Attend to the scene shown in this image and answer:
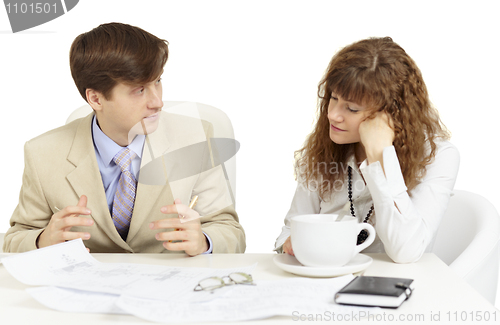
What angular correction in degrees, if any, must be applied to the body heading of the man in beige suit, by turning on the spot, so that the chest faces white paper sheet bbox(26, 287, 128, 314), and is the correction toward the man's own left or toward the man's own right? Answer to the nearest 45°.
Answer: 0° — they already face it

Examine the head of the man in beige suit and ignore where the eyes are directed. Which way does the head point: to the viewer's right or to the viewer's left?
to the viewer's right

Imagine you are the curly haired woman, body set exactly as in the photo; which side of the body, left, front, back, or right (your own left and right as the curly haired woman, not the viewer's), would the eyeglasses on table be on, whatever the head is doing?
front

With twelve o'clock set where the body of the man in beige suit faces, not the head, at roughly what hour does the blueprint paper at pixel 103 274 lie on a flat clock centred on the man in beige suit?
The blueprint paper is roughly at 12 o'clock from the man in beige suit.

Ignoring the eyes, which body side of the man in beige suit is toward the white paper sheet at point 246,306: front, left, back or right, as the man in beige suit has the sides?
front

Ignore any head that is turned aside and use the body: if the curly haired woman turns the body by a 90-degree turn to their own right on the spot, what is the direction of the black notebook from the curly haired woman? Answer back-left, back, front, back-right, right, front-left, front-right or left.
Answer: back-left

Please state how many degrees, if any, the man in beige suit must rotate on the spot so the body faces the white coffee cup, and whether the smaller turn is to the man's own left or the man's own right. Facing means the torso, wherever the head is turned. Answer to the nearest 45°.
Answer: approximately 45° to the man's own left

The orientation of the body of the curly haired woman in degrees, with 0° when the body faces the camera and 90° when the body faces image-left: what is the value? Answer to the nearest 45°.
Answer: approximately 45°

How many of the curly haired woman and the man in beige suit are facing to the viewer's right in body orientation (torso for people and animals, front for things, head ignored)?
0

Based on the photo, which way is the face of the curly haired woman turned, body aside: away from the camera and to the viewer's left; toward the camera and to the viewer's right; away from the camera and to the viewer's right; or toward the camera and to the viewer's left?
toward the camera and to the viewer's left

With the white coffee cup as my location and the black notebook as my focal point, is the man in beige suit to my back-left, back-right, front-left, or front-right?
back-right

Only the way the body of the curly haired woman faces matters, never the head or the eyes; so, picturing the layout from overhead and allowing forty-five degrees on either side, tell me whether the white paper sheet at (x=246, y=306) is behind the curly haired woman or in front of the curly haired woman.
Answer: in front

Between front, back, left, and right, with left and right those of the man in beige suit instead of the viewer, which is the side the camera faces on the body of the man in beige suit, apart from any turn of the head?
front
